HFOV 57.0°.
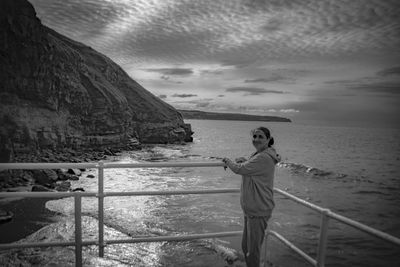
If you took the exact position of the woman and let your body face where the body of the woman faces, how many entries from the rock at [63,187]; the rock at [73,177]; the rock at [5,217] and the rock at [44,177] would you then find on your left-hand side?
0

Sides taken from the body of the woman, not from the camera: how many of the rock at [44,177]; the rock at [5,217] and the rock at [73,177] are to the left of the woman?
0

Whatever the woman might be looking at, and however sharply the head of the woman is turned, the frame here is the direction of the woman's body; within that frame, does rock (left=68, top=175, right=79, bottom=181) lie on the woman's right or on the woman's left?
on the woman's right

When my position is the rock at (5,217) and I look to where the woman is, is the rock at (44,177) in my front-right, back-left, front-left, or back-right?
back-left

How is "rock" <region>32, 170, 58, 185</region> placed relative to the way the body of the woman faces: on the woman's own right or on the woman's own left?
on the woman's own right

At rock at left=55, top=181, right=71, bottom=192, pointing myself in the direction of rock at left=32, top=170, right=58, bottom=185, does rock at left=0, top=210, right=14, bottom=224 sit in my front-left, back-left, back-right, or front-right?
back-left
